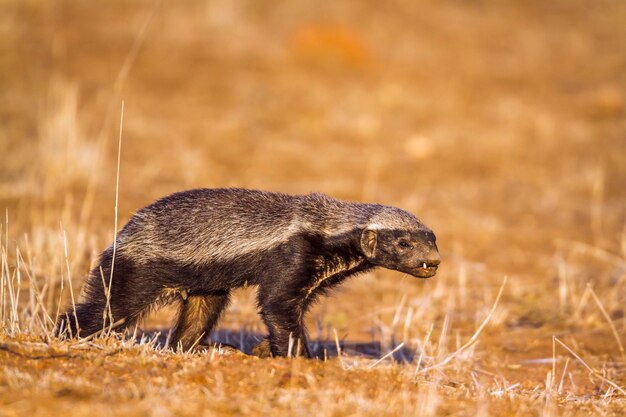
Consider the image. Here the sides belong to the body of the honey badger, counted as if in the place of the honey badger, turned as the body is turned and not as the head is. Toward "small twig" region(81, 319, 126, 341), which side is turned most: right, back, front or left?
back

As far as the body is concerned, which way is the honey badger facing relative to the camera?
to the viewer's right
